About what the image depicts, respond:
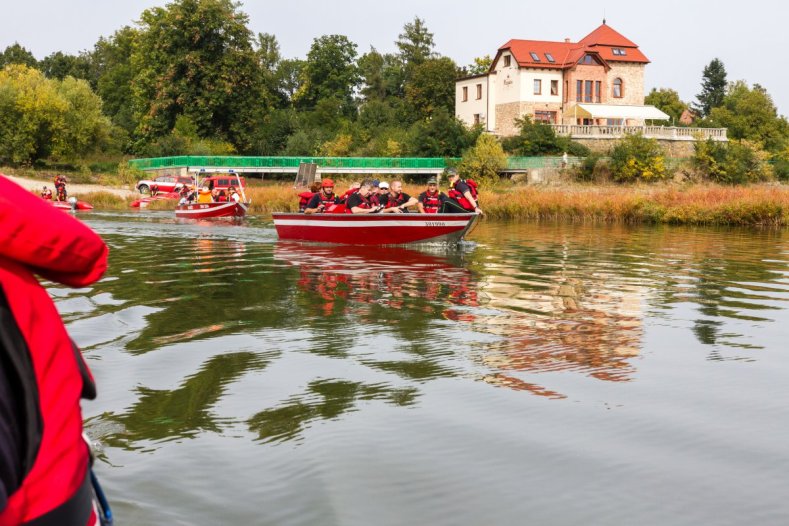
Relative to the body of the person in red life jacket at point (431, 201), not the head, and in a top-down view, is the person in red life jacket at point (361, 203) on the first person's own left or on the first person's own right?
on the first person's own right

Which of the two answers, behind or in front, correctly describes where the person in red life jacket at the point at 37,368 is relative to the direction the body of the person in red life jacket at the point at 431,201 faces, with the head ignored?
in front

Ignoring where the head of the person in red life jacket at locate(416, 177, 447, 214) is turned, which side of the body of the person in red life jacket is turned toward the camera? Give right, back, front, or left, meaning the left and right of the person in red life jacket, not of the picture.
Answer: front
